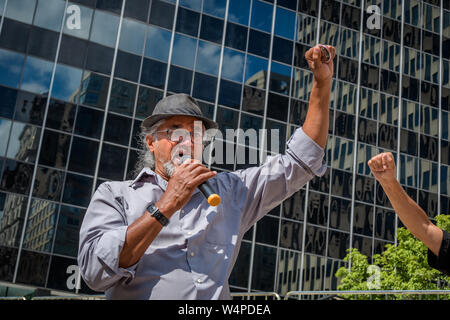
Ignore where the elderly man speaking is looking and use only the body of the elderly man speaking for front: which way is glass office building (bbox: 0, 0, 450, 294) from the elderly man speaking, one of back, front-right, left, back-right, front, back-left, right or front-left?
back-left

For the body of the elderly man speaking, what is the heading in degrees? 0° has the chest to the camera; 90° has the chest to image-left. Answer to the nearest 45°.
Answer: approximately 315°

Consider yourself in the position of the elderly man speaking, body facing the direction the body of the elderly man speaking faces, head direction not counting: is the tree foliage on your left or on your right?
on your left
